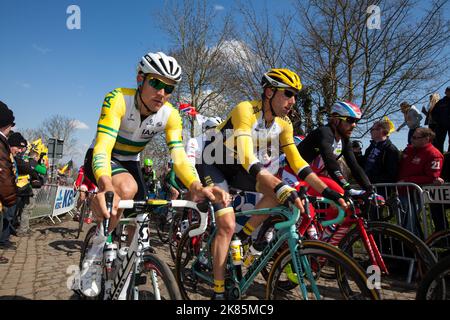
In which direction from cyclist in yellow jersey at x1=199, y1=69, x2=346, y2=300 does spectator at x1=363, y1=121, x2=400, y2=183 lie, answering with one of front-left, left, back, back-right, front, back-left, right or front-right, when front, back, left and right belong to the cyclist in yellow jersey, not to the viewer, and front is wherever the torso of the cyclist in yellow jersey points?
left

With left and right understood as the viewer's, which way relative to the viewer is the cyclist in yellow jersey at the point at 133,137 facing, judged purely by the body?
facing the viewer and to the right of the viewer

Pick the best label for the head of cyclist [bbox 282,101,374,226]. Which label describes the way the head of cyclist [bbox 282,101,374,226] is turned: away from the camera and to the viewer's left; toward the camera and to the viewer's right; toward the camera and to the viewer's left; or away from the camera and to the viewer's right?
toward the camera and to the viewer's right

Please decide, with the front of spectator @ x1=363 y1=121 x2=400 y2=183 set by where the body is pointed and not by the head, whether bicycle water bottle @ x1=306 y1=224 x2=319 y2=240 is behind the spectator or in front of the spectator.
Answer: in front

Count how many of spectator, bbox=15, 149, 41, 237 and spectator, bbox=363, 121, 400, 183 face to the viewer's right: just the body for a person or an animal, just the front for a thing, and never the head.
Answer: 1

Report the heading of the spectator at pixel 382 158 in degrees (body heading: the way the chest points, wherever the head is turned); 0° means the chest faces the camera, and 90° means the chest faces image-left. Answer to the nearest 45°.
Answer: approximately 45°

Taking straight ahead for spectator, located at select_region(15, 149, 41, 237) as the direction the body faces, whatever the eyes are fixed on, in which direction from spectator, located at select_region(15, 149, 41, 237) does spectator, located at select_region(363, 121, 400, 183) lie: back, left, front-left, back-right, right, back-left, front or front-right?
front-right

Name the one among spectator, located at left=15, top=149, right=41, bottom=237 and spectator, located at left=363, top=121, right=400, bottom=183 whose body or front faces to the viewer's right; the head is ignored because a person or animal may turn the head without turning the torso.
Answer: spectator, located at left=15, top=149, right=41, bottom=237

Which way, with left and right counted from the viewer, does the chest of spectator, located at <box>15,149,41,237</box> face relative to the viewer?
facing to the right of the viewer

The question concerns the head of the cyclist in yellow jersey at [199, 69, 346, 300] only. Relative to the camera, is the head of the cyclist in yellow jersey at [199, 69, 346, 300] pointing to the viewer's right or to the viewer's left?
to the viewer's right

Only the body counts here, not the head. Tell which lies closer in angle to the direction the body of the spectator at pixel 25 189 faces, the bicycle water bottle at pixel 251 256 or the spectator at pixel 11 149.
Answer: the bicycle water bottle
